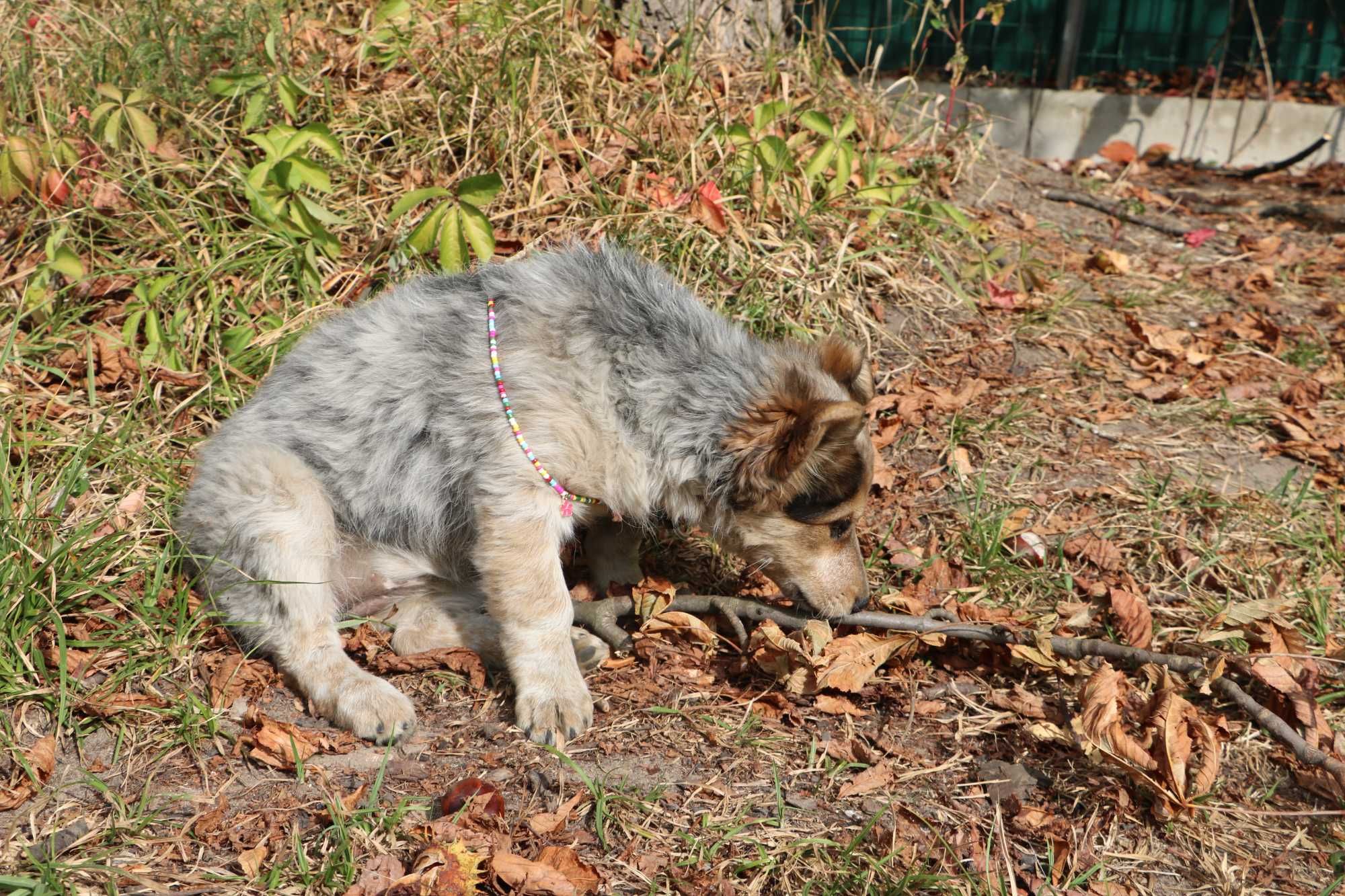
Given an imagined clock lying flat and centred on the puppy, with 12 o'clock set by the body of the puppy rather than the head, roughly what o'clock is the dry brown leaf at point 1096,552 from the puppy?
The dry brown leaf is roughly at 12 o'clock from the puppy.

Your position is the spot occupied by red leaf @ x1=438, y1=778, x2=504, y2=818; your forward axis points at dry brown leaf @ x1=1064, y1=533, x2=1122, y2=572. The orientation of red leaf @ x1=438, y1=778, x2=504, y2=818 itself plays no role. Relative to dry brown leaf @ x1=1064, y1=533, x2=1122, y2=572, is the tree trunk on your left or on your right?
left

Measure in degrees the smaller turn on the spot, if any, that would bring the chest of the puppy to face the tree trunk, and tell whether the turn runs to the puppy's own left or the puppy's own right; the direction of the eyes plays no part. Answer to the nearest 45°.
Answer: approximately 90° to the puppy's own left

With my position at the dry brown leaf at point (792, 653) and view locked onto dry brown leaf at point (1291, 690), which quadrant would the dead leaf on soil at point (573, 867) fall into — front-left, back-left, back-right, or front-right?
back-right

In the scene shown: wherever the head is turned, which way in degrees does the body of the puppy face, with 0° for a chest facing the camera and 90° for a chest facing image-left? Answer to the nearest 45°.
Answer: approximately 270°

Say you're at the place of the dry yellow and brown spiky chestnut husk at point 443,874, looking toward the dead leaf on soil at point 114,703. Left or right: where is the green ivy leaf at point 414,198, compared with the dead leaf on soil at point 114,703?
right

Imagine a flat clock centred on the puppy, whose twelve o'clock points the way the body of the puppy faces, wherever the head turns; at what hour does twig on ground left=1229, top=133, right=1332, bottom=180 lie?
The twig on ground is roughly at 11 o'clock from the puppy.

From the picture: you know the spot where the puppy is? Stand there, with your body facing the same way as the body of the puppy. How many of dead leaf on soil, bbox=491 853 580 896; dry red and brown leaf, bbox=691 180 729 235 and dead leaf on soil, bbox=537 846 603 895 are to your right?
2
